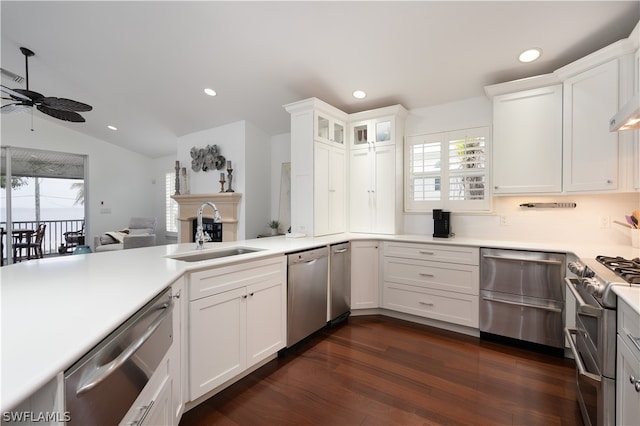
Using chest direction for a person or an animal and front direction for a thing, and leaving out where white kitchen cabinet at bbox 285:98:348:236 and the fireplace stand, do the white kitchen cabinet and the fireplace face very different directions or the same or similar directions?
same or similar directions

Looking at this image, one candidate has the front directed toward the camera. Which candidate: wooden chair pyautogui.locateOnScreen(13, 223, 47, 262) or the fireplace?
the fireplace

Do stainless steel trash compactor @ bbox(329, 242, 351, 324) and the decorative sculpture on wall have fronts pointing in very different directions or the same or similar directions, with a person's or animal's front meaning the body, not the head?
same or similar directions

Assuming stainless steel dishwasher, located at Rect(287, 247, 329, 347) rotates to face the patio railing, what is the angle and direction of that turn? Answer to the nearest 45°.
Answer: approximately 180°

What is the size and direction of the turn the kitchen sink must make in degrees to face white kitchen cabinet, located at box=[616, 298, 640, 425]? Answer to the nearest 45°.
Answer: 0° — it already faces it

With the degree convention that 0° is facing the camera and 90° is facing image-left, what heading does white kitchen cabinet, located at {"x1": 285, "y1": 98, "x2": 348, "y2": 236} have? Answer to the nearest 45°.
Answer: approximately 315°

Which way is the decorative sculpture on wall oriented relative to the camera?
toward the camera

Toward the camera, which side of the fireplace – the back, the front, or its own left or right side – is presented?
front

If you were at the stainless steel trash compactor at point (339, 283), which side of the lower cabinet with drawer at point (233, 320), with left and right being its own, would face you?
left

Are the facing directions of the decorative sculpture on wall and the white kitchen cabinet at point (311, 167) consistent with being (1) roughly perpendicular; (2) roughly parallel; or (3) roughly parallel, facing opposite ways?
roughly parallel

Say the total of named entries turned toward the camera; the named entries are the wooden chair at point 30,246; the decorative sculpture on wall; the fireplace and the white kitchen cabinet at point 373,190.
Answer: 3

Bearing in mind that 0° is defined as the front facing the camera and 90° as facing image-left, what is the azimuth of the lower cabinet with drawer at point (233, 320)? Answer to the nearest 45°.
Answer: approximately 315°

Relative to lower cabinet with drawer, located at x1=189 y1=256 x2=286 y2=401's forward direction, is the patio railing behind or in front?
behind

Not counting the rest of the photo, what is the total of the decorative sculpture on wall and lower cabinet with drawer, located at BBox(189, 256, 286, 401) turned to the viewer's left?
0

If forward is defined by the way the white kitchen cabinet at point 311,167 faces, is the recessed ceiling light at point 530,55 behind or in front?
in front

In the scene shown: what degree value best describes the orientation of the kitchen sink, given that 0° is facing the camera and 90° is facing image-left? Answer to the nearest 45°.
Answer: approximately 315°
